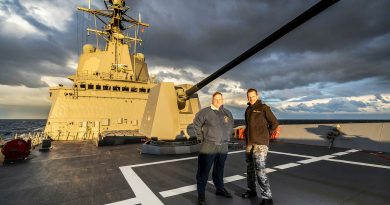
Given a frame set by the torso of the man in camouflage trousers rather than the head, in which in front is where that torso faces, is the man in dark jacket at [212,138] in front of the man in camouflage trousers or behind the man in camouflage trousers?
in front

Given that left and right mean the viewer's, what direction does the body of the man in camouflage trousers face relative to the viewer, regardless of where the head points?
facing the viewer and to the left of the viewer
